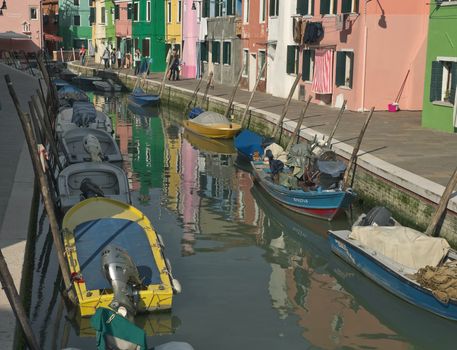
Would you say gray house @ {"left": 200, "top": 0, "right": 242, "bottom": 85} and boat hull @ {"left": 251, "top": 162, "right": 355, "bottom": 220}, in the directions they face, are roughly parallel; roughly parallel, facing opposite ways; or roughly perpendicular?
roughly perpendicular

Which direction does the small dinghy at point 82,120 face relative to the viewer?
away from the camera

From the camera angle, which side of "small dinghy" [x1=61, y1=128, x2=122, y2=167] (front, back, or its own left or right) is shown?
back

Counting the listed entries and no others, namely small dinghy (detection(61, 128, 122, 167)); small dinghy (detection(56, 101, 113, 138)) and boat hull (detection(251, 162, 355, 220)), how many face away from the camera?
2

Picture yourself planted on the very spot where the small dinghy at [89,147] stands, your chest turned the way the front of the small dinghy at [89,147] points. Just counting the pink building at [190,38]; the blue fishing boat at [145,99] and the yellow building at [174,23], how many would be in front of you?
3

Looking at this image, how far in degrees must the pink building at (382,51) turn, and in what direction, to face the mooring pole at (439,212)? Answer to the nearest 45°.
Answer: approximately 45° to its left

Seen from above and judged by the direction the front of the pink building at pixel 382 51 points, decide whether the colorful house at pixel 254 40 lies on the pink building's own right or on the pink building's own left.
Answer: on the pink building's own right

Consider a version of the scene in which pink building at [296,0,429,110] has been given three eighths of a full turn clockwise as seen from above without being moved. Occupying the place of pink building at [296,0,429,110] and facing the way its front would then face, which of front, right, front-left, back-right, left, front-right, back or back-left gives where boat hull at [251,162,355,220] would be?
back

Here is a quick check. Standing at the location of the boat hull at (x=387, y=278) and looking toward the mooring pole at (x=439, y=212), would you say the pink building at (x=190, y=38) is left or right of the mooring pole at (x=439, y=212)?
left

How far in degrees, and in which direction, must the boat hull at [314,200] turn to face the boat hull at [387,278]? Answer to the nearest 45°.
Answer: approximately 45° to its right

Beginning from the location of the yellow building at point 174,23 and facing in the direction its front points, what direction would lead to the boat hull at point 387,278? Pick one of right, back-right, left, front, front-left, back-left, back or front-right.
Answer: front-left

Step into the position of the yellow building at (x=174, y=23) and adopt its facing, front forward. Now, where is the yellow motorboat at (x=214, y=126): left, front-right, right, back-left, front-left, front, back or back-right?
front-left

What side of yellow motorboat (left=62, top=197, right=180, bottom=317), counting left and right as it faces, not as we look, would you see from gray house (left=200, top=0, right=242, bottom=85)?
front

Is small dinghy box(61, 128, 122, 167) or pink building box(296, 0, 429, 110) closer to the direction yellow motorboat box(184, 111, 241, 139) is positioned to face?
the pink building

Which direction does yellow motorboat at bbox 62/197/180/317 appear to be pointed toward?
away from the camera

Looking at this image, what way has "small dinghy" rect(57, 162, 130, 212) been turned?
away from the camera

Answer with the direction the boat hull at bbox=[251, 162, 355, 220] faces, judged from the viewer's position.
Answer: facing the viewer and to the right of the viewer

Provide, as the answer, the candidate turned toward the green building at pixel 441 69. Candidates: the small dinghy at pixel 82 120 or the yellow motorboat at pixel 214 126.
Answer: the yellow motorboat
